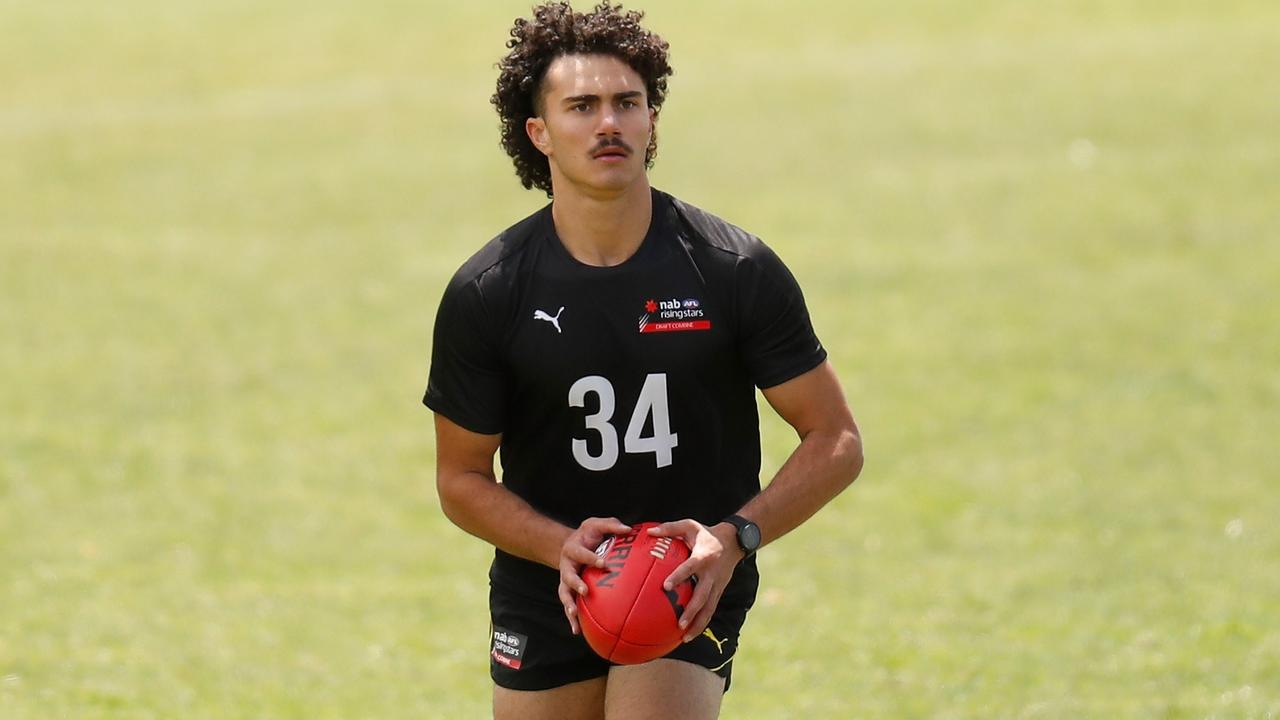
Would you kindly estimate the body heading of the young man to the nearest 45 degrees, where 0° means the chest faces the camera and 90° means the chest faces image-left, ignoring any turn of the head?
approximately 0°
